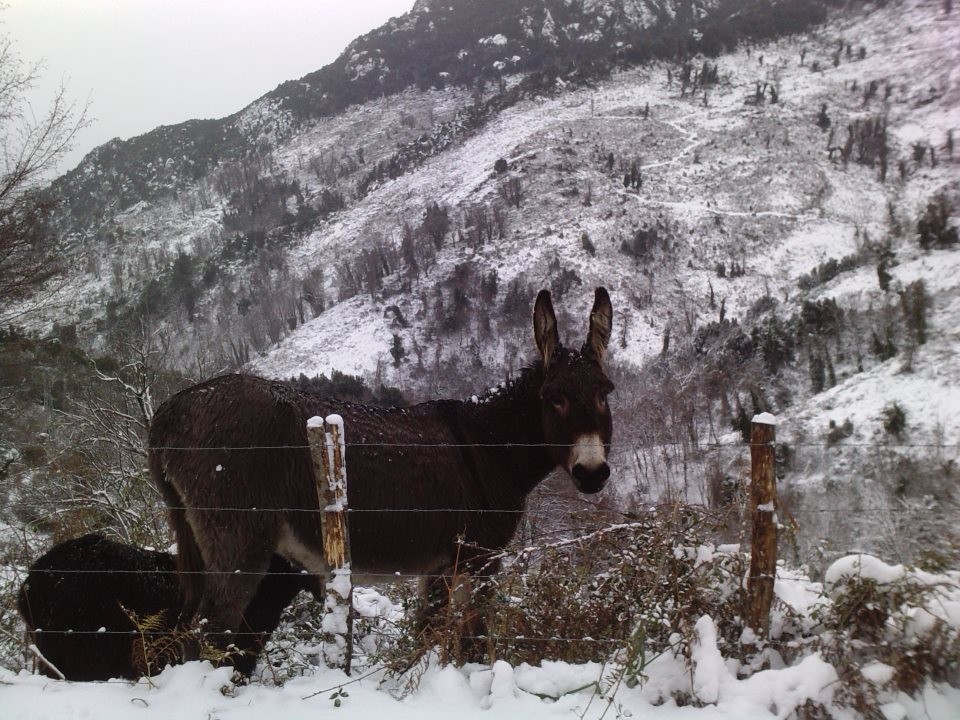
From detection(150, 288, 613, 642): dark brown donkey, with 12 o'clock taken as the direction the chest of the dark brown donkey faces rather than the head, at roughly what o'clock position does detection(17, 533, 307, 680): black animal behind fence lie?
The black animal behind fence is roughly at 7 o'clock from the dark brown donkey.

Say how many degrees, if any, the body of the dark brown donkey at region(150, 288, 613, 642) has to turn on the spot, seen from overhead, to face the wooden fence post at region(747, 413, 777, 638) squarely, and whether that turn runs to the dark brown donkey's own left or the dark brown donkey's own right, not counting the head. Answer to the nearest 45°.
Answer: approximately 45° to the dark brown donkey's own right

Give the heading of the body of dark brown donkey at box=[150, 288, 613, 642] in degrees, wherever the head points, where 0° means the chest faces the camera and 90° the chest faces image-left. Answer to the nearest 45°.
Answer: approximately 270°

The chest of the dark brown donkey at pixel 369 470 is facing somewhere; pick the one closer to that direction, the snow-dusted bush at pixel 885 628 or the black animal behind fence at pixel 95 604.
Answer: the snow-dusted bush

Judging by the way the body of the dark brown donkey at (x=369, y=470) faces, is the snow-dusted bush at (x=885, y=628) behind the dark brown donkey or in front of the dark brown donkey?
in front
